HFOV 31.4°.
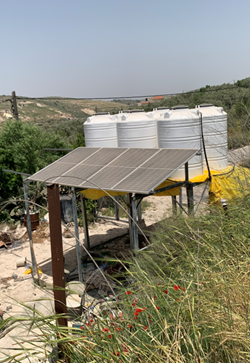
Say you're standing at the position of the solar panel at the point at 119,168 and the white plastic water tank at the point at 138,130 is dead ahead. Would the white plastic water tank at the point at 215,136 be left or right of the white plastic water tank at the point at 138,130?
right

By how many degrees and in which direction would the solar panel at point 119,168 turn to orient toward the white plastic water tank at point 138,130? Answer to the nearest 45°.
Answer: approximately 135° to its right

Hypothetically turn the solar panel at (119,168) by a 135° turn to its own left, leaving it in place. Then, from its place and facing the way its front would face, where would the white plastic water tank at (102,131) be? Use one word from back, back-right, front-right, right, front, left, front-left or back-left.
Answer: left

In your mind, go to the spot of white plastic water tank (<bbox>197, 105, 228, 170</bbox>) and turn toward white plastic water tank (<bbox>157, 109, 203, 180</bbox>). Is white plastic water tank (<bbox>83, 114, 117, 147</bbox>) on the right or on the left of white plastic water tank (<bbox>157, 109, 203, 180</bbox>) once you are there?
right

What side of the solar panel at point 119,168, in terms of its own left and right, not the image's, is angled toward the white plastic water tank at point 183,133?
back

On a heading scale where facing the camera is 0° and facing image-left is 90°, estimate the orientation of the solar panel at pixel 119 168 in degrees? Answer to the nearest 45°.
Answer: approximately 45°
